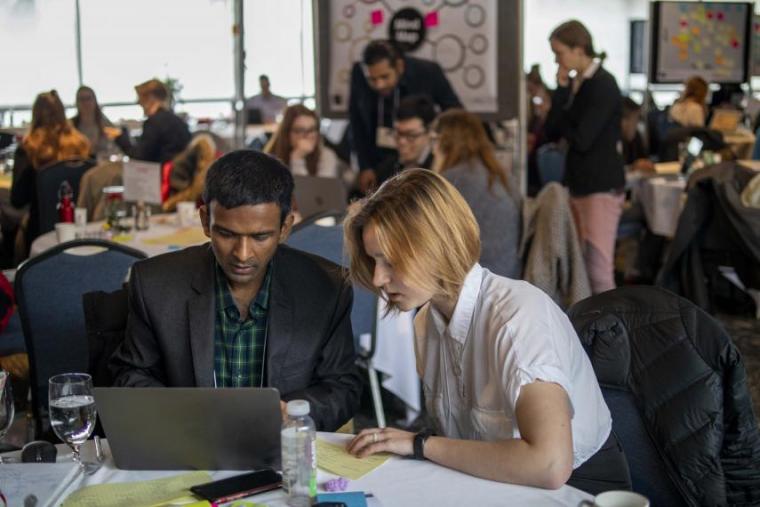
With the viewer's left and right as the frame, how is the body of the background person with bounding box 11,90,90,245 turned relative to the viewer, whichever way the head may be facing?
facing away from the viewer

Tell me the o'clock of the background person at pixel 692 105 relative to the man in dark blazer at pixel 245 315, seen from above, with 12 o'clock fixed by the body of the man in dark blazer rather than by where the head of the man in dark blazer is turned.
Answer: The background person is roughly at 7 o'clock from the man in dark blazer.

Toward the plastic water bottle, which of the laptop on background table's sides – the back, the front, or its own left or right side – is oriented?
back

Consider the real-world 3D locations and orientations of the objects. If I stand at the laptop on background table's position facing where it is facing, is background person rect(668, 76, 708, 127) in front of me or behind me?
in front

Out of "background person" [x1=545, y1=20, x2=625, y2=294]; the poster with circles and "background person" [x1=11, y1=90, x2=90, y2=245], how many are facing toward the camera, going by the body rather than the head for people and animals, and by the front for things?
1

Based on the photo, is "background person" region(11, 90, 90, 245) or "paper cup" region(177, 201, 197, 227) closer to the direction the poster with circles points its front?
the paper cup

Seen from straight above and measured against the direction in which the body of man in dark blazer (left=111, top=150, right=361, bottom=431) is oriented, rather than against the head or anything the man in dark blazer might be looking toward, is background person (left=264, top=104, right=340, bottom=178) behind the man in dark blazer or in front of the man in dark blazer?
behind

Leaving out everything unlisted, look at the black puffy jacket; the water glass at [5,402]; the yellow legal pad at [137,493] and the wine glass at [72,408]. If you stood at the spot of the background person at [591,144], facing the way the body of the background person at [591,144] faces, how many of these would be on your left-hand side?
4

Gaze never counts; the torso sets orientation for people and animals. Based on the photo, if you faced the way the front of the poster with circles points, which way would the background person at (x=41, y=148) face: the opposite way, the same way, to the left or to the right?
the opposite way

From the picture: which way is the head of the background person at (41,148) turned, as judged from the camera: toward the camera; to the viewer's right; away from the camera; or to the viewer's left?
away from the camera

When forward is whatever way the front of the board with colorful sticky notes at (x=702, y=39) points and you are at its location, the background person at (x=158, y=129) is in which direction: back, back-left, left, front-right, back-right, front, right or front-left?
front-right

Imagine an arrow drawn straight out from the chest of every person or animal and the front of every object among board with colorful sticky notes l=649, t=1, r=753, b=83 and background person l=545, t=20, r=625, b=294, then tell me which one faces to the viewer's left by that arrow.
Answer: the background person

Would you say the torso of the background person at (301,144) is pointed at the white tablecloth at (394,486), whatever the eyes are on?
yes

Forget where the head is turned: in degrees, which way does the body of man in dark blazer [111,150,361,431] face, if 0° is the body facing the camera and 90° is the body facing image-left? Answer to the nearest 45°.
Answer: approximately 0°

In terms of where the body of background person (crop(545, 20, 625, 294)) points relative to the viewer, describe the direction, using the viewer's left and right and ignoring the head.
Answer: facing to the left of the viewer

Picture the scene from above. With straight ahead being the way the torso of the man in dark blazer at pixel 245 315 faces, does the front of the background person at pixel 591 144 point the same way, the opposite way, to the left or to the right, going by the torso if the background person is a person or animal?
to the right

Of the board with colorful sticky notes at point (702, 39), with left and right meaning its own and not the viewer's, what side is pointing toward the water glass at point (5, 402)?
front

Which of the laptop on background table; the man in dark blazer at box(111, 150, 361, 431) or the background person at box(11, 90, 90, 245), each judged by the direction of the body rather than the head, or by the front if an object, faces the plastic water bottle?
the man in dark blazer

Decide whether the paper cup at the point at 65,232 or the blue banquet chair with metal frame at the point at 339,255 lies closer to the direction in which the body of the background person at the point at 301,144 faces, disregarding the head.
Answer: the blue banquet chair with metal frame
